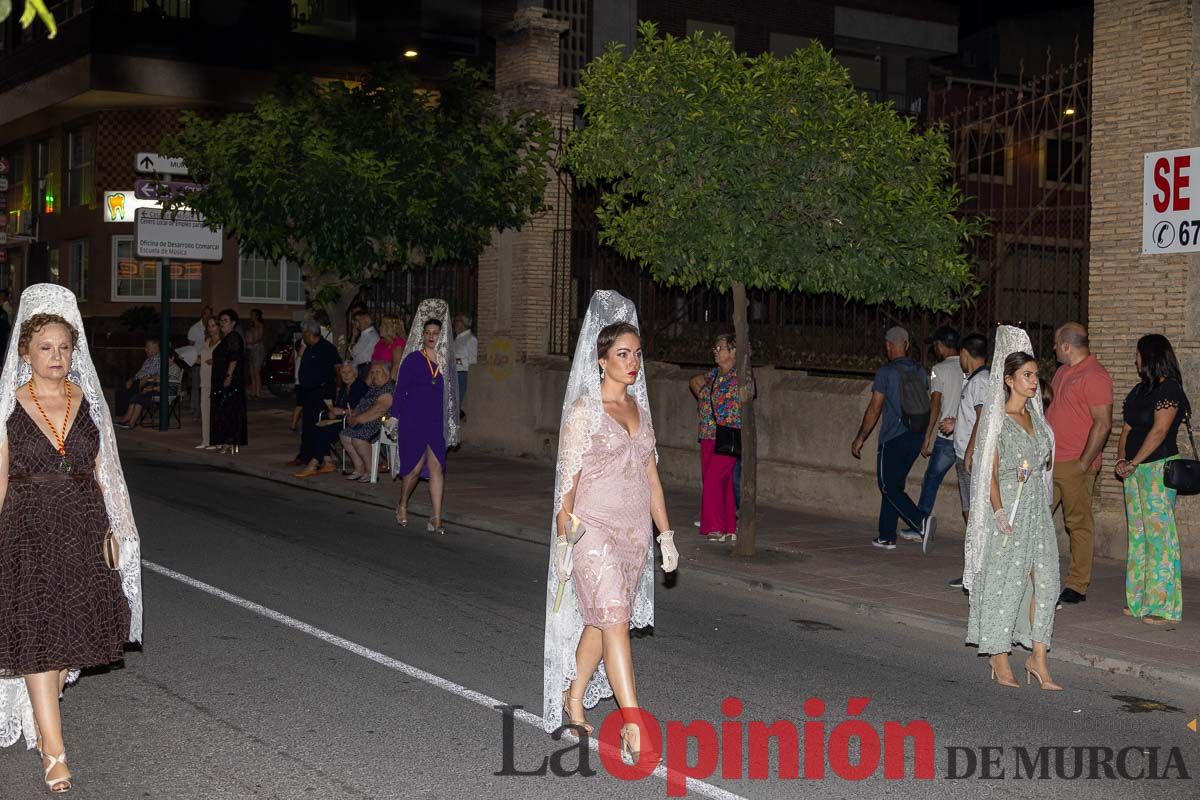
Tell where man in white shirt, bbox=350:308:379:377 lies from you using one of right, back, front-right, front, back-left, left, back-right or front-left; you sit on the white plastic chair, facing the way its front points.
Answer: back-right

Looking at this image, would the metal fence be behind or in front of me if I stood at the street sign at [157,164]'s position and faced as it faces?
in front

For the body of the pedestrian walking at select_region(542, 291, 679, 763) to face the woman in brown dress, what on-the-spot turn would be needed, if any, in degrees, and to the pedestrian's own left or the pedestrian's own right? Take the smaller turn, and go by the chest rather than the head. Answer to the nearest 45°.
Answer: approximately 135° to the pedestrian's own right

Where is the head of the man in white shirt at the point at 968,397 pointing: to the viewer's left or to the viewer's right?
to the viewer's left

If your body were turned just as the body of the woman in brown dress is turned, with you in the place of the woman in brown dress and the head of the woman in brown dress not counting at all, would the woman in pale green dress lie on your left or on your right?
on your left

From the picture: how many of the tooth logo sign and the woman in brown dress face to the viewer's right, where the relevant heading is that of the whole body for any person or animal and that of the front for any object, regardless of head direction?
0

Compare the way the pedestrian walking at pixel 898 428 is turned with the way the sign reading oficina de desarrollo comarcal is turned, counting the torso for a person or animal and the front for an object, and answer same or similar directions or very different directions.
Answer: very different directions
